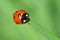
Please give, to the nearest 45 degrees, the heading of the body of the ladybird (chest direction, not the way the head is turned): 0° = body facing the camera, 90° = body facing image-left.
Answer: approximately 315°
